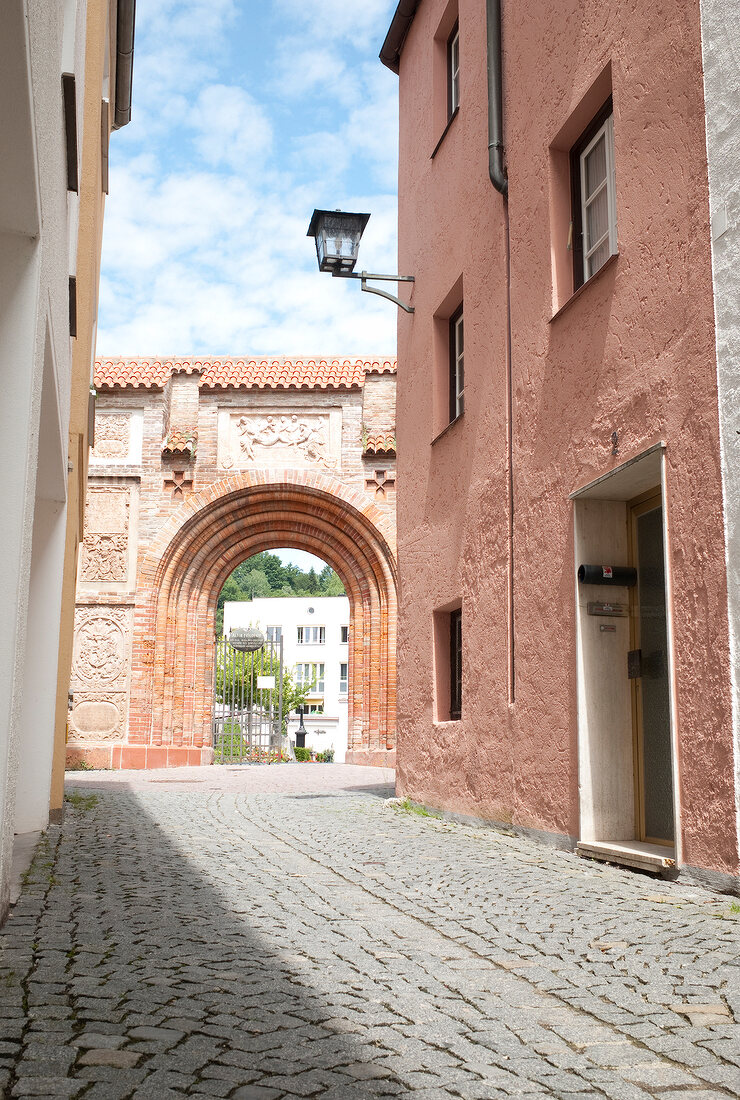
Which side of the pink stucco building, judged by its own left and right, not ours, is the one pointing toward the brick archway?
right

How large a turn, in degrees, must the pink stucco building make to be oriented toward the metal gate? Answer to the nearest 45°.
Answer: approximately 90° to its right

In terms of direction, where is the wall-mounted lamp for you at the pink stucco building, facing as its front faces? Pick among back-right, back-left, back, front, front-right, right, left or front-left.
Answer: right
